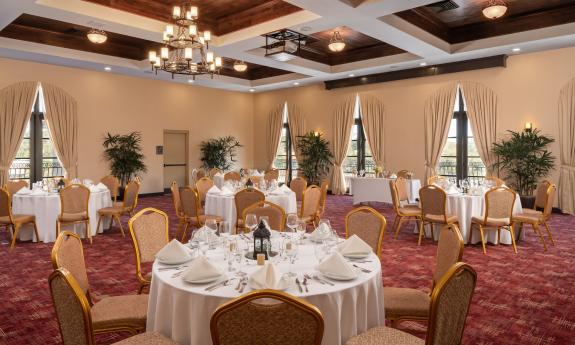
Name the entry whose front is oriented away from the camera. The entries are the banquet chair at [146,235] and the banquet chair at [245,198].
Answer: the banquet chair at [245,198]

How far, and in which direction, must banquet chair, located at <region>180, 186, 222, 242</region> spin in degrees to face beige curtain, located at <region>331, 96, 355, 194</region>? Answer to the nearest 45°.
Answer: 0° — it already faces it

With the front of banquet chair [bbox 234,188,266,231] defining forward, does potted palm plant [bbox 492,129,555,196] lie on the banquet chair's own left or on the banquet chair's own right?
on the banquet chair's own right

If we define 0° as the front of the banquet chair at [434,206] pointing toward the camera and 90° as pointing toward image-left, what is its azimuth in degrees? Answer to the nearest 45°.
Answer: approximately 225°

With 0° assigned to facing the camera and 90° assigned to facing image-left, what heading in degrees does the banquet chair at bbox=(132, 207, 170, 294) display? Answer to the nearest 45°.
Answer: approximately 315°

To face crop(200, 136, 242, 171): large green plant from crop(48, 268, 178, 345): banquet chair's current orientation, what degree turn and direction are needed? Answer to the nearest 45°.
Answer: approximately 45° to its left

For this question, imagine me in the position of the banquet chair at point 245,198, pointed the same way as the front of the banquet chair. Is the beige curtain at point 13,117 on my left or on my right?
on my left

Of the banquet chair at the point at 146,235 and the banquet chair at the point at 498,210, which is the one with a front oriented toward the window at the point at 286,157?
the banquet chair at the point at 498,210

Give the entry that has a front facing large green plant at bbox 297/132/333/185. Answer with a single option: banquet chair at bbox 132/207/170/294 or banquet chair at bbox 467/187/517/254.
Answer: banquet chair at bbox 467/187/517/254

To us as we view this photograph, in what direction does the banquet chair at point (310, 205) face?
facing away from the viewer and to the left of the viewer

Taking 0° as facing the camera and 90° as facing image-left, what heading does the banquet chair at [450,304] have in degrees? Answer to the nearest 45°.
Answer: approximately 135°

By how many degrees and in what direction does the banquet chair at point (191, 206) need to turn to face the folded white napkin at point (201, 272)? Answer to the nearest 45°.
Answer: approximately 135° to its right

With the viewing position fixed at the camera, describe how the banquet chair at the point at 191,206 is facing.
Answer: facing away from the viewer and to the right of the viewer

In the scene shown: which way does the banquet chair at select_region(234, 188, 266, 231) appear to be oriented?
away from the camera

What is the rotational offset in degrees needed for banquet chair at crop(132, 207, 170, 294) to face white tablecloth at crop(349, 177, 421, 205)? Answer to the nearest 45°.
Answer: approximately 90° to its left

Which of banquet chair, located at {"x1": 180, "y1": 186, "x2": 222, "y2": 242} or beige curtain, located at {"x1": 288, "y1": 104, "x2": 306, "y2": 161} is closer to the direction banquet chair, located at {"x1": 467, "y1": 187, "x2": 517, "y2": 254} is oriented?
the beige curtain
